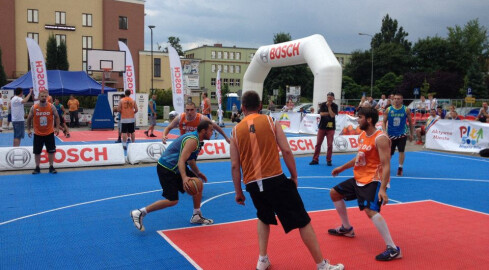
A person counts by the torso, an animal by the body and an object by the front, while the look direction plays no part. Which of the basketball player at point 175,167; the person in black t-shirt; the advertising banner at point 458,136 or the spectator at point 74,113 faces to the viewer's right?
the basketball player

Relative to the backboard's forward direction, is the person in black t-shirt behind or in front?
in front

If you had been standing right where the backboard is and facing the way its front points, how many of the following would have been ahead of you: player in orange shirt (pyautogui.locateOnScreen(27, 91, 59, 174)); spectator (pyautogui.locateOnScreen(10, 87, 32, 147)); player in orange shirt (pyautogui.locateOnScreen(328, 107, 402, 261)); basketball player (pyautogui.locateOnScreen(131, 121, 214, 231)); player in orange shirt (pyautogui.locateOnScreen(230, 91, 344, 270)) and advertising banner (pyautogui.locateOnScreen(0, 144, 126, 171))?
6

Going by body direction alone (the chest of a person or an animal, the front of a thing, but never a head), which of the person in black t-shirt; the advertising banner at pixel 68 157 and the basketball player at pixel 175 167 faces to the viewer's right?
the basketball player

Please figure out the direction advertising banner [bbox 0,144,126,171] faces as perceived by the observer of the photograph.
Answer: facing the viewer

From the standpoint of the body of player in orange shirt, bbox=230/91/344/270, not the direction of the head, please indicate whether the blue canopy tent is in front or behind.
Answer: in front

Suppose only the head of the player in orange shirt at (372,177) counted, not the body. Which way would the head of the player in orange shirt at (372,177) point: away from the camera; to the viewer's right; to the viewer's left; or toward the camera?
to the viewer's left

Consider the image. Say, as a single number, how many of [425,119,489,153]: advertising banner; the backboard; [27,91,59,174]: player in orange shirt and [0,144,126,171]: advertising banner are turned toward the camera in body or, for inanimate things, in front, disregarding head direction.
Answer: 4

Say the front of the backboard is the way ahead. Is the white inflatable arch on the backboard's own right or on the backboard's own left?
on the backboard's own left

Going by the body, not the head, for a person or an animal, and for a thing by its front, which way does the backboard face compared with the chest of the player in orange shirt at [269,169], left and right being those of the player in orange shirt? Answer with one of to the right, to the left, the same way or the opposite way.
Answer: the opposite way

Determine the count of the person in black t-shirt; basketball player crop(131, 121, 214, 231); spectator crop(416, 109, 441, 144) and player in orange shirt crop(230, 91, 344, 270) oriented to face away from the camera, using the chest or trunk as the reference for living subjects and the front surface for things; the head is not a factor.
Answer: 1

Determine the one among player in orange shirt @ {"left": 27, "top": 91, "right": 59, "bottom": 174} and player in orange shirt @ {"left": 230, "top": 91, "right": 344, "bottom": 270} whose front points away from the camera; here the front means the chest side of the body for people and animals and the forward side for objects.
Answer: player in orange shirt @ {"left": 230, "top": 91, "right": 344, "bottom": 270}

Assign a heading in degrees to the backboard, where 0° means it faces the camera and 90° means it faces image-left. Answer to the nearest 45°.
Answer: approximately 0°

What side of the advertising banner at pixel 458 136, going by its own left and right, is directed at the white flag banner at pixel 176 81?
right

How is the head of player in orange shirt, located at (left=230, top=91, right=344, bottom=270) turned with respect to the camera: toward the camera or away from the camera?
away from the camera

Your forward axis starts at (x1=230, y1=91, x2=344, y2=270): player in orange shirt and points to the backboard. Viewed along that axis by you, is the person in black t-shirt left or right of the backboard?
right

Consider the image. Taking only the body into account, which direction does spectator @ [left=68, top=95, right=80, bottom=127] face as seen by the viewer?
toward the camera

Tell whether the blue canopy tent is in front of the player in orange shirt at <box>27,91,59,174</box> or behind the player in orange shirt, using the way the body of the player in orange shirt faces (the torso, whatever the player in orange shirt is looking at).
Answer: behind

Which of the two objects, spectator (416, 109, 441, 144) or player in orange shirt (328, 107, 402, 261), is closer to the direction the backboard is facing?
the player in orange shirt
